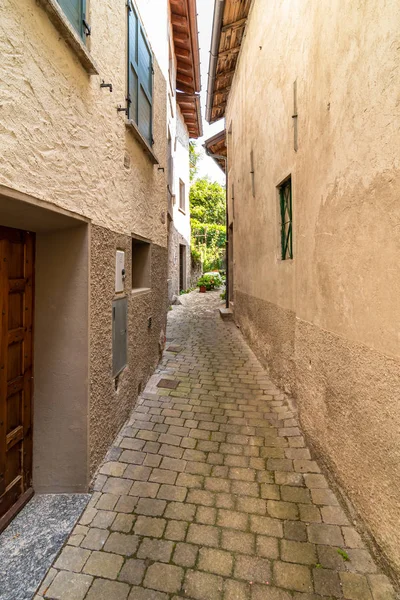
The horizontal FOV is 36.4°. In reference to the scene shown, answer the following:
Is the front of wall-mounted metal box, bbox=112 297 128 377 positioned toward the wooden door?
no

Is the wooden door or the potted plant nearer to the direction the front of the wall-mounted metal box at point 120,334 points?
the potted plant

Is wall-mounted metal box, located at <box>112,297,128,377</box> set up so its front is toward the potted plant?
no

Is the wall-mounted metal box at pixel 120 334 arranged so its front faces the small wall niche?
no

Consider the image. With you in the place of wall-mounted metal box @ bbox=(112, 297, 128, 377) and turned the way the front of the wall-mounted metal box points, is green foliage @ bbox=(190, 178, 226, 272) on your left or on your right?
on your left

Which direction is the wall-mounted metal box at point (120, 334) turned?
to the viewer's right
